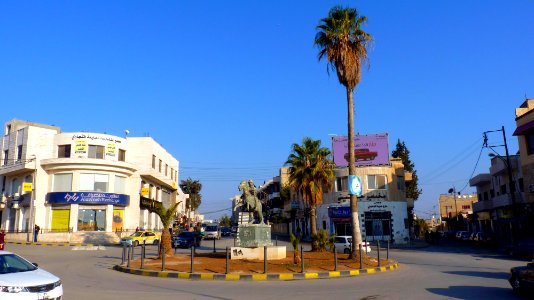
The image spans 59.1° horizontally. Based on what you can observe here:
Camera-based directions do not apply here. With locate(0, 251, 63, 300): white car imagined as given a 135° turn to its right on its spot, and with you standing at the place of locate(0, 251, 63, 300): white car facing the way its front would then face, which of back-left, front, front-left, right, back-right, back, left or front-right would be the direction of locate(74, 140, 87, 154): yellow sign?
right

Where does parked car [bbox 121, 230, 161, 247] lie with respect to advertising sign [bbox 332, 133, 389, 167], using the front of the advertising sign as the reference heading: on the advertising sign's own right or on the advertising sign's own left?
on the advertising sign's own right

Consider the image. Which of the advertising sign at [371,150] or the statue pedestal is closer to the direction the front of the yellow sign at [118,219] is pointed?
the statue pedestal

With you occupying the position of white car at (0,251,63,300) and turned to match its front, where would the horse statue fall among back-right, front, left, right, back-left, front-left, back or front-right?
left

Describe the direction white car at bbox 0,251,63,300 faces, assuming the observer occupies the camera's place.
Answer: facing the viewer and to the right of the viewer

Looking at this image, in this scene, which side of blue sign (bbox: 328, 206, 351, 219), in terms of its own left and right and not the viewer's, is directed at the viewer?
front

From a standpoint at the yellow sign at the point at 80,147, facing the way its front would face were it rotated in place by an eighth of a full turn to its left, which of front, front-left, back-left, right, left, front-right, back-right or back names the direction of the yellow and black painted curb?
front-right

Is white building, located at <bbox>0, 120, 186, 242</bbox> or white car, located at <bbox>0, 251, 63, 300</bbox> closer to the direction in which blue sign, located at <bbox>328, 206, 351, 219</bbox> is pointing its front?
the white car

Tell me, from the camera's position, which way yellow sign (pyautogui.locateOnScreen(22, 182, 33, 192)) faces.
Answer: facing the viewer

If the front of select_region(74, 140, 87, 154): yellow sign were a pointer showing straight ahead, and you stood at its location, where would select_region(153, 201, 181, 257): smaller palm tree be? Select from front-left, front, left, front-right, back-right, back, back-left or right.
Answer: front
